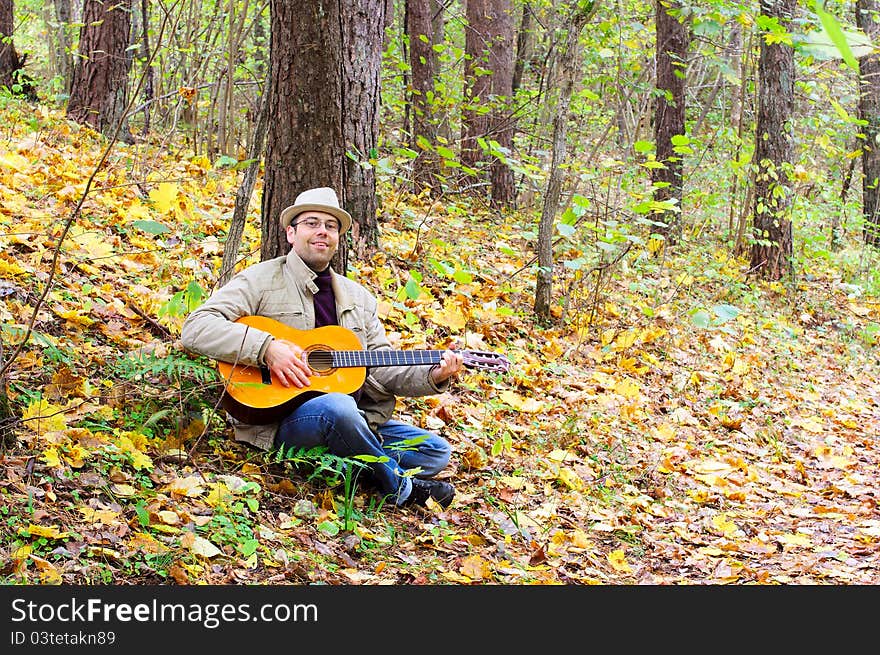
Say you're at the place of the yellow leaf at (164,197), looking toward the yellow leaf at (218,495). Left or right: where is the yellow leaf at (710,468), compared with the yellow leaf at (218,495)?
left

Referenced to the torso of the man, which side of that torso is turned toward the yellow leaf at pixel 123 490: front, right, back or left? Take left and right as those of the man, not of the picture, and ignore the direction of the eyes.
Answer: right

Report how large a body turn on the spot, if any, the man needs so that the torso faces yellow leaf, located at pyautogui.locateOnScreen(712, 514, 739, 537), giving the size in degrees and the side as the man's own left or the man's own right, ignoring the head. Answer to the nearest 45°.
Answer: approximately 45° to the man's own left

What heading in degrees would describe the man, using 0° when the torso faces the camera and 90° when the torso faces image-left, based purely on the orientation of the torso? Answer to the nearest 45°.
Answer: approximately 315°

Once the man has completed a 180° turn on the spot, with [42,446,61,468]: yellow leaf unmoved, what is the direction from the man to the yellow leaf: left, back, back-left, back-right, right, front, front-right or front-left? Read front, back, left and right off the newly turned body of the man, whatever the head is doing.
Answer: left

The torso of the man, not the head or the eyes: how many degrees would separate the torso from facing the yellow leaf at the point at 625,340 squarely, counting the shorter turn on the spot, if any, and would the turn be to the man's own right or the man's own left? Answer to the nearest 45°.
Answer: approximately 90° to the man's own left

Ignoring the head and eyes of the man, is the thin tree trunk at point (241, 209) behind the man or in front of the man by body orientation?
behind

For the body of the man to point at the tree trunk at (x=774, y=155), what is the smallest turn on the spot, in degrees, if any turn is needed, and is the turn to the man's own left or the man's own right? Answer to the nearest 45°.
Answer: approximately 90° to the man's own left

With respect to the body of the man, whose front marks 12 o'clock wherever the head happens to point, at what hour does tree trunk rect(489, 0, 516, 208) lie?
The tree trunk is roughly at 8 o'clock from the man.

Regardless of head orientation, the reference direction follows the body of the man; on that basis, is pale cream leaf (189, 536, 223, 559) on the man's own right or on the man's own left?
on the man's own right
